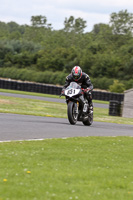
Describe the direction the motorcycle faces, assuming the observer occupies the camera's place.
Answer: facing the viewer and to the left of the viewer
